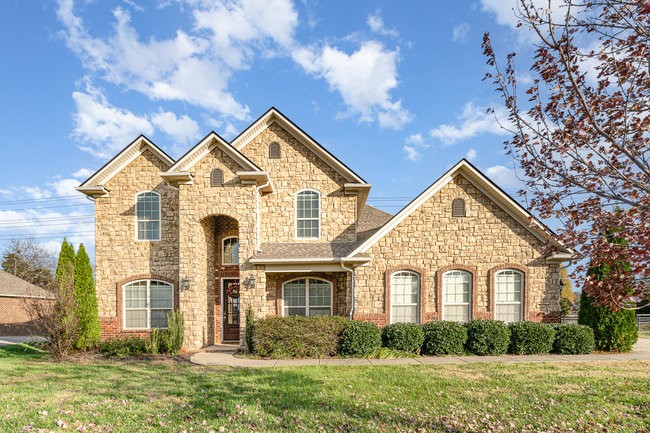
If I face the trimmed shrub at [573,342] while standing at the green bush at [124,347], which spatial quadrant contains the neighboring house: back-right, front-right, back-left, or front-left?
back-left

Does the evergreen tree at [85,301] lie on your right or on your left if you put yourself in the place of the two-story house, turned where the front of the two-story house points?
on your right

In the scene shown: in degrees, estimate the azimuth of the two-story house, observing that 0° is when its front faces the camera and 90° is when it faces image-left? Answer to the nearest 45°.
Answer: approximately 0°

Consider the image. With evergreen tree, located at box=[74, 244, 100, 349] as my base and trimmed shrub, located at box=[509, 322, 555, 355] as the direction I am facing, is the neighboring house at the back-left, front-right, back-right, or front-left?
back-left

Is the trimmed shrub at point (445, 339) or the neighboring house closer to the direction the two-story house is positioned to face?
the trimmed shrub
